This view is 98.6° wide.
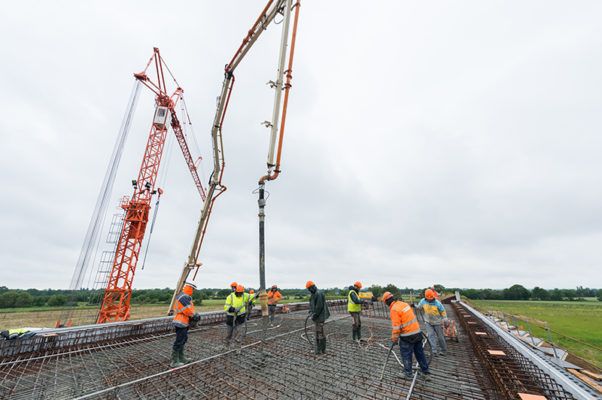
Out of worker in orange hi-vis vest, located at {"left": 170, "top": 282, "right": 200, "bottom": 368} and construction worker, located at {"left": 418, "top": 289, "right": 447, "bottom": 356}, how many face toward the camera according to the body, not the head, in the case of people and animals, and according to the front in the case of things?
1

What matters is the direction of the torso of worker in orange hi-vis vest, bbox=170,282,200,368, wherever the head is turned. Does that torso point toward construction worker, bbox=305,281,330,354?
yes

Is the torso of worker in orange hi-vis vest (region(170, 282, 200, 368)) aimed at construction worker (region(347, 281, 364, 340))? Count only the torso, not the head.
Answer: yes

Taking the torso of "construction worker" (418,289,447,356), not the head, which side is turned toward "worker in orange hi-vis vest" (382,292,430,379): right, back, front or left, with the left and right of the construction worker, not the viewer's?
front

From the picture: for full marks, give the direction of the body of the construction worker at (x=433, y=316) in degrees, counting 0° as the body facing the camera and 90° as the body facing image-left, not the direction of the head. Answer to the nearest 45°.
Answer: approximately 0°

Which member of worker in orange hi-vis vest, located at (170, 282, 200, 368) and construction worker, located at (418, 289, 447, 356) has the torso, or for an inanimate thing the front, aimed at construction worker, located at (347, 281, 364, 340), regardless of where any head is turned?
the worker in orange hi-vis vest

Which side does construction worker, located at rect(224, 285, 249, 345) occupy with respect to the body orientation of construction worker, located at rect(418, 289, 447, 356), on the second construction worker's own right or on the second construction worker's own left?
on the second construction worker's own right

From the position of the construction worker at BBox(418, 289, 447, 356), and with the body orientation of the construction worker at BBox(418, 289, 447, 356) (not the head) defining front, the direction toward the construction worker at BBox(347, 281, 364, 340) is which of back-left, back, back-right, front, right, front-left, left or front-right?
right

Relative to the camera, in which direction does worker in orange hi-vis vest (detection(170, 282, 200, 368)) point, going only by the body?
to the viewer's right

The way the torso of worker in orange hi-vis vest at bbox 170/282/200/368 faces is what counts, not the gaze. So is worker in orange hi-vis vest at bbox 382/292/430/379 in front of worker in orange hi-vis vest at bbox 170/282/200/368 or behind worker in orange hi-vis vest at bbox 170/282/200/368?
in front

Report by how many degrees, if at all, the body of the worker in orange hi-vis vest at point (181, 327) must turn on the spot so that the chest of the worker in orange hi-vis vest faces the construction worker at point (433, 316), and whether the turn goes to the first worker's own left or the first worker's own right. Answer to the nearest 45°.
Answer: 0° — they already face them
